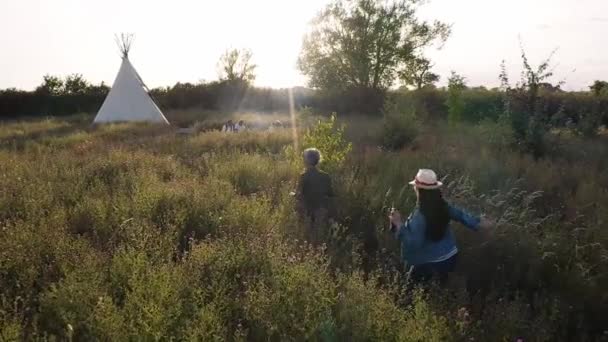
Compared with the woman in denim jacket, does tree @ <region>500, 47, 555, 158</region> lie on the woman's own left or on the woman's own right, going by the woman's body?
on the woman's own right

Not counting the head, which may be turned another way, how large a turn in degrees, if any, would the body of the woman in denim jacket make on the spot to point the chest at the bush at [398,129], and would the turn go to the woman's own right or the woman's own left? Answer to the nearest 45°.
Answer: approximately 45° to the woman's own right

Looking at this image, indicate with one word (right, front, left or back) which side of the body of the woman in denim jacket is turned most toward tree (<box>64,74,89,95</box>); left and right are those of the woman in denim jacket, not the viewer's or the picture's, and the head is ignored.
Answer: front

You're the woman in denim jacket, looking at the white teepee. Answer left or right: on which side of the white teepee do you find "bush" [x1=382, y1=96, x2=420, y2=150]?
right

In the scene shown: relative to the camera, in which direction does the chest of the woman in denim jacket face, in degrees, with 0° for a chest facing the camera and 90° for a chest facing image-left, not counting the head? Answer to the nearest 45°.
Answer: approximately 135°

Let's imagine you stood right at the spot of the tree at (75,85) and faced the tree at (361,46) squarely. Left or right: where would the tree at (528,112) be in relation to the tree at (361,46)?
right

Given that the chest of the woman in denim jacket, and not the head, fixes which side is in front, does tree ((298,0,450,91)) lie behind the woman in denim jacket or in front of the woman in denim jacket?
in front

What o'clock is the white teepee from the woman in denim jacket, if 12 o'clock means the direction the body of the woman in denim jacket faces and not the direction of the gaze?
The white teepee is roughly at 12 o'clock from the woman in denim jacket.

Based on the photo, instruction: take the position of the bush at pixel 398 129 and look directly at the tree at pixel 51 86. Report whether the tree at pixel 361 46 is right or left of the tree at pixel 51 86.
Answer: right
